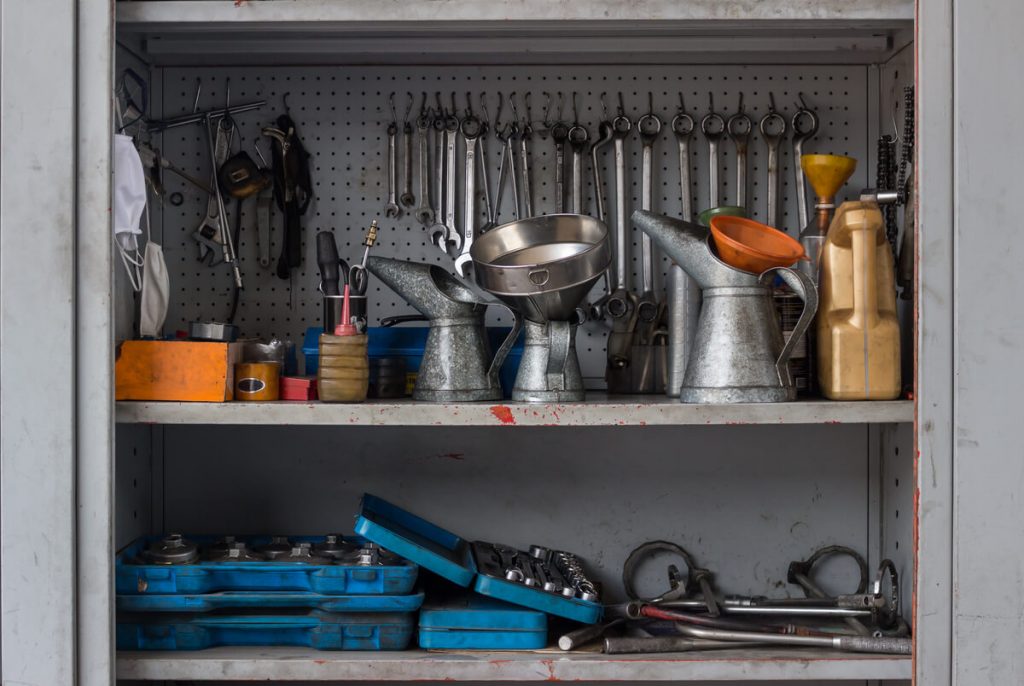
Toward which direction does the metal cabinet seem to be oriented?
toward the camera
